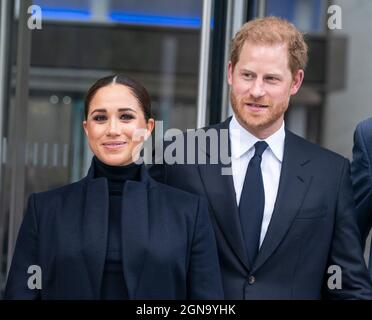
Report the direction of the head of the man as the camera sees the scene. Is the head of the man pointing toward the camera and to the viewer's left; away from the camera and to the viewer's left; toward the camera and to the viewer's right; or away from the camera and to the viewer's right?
toward the camera and to the viewer's left

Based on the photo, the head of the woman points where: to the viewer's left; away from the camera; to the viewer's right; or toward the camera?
toward the camera

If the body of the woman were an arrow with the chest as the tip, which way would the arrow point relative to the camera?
toward the camera
